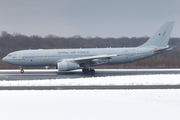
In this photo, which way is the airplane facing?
to the viewer's left
